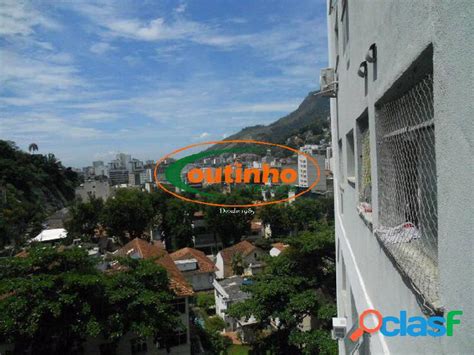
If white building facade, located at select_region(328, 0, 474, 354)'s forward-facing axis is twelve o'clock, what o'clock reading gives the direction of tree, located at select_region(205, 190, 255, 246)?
The tree is roughly at 2 o'clock from the white building facade.

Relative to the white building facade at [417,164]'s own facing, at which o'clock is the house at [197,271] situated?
The house is roughly at 2 o'clock from the white building facade.

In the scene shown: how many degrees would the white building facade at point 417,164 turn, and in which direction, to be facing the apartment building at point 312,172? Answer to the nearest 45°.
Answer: approximately 90° to its right

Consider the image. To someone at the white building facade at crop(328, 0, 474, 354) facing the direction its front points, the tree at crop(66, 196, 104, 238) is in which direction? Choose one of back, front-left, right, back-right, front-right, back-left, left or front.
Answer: front-right

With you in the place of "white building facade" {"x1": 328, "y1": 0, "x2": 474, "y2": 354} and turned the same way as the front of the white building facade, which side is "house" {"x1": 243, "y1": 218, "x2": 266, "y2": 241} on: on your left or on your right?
on your right

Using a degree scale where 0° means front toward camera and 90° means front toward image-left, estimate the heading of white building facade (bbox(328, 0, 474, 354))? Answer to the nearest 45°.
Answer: approximately 90°

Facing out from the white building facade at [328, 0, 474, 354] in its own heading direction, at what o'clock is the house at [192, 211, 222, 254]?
The house is roughly at 2 o'clock from the white building facade.

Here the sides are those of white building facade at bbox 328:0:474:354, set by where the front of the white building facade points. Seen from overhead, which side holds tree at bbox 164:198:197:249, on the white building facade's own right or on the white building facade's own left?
on the white building facade's own right

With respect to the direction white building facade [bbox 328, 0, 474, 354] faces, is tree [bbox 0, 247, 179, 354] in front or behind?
in front
